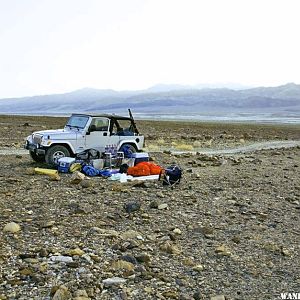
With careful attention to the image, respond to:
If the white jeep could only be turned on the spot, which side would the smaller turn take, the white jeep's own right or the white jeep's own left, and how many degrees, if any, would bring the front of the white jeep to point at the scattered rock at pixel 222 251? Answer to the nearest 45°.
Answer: approximately 45° to the white jeep's own left

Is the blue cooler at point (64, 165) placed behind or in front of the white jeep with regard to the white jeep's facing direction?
in front

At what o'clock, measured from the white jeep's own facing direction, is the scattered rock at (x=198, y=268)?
The scattered rock is roughly at 10 o'clock from the white jeep.

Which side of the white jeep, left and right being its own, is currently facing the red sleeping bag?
left

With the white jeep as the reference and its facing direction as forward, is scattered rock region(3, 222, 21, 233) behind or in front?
in front

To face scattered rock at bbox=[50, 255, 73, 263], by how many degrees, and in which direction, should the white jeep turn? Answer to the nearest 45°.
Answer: approximately 45° to its left

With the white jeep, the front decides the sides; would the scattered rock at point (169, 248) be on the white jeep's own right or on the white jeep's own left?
on the white jeep's own left

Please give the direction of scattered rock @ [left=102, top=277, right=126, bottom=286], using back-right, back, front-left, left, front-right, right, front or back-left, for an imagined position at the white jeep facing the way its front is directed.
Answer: front-left

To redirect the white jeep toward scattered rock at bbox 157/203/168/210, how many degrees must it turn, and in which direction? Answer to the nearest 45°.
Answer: approximately 45° to its left

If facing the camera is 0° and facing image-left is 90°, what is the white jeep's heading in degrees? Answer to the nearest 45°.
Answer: approximately 45°

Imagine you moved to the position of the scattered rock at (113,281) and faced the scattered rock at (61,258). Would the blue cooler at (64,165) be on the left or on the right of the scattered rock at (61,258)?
right
